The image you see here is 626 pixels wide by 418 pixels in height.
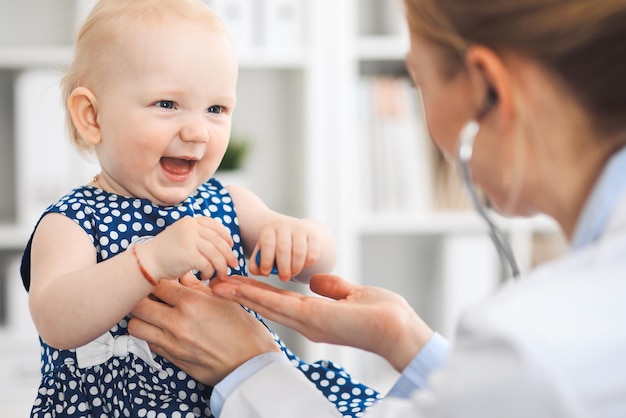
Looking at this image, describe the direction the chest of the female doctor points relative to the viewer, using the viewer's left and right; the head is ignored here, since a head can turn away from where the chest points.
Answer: facing away from the viewer and to the left of the viewer

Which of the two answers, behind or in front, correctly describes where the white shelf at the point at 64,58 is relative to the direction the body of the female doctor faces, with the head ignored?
in front

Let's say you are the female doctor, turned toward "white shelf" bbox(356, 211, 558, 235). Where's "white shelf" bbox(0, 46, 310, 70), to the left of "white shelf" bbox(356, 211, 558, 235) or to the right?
left

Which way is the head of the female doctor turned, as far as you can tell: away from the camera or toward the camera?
away from the camera

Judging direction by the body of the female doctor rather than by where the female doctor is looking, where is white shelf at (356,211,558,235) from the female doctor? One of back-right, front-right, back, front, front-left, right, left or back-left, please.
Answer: front-right

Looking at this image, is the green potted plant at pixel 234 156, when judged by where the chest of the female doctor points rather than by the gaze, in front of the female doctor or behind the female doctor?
in front
